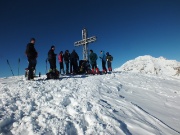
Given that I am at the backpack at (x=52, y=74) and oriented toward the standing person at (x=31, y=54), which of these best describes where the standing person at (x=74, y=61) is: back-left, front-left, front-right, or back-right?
back-right

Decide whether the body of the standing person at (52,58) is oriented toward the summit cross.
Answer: yes

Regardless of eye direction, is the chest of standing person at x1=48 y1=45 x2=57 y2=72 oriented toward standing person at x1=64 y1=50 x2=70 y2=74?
yes

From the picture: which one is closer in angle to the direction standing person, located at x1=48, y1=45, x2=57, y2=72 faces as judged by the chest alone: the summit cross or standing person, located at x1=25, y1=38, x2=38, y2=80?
the summit cross

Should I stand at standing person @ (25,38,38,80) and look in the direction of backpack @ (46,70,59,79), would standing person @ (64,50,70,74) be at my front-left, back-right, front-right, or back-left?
front-left
